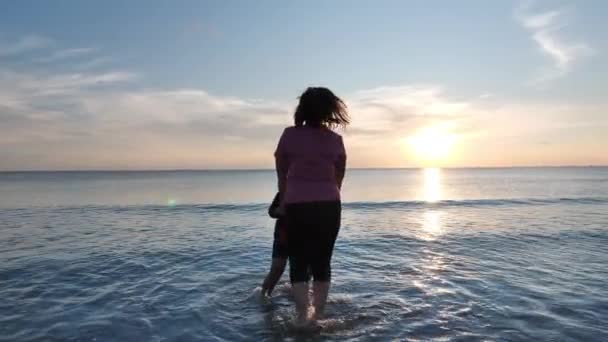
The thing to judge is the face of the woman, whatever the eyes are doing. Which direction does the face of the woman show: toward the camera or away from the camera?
away from the camera

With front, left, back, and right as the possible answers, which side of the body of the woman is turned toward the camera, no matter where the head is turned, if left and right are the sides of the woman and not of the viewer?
back
